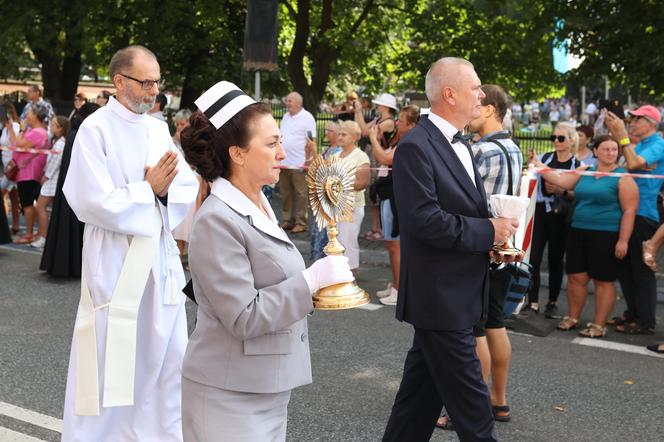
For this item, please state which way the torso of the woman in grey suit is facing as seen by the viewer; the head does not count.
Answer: to the viewer's right

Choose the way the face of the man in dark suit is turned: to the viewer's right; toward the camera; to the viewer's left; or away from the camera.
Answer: to the viewer's right

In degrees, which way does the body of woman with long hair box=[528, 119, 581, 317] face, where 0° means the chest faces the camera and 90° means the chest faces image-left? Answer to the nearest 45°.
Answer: approximately 45°

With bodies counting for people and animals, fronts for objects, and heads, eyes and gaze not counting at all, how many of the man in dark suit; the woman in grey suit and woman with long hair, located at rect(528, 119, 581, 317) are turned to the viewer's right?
2

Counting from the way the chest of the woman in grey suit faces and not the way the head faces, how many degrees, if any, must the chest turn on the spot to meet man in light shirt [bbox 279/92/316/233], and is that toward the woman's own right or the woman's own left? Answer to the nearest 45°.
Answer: approximately 90° to the woman's own left

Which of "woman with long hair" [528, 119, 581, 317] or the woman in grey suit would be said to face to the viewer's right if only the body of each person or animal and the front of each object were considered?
the woman in grey suit

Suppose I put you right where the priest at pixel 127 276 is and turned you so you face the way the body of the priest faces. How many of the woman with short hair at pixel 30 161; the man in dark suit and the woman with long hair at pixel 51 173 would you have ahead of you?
1

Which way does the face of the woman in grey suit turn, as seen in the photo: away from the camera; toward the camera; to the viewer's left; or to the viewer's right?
to the viewer's right

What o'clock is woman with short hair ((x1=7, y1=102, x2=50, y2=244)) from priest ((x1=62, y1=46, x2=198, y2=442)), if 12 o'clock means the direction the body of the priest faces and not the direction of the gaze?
The woman with short hair is roughly at 7 o'clock from the priest.

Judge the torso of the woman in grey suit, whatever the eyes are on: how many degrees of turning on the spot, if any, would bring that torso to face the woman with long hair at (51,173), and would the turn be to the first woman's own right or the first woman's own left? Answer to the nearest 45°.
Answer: approximately 90° to the first woman's own left

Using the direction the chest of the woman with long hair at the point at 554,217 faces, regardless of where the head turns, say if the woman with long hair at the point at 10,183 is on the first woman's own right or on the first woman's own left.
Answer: on the first woman's own right

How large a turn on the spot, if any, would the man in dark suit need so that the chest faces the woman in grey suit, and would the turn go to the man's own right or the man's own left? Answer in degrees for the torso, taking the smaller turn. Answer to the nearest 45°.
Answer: approximately 135° to the man's own right

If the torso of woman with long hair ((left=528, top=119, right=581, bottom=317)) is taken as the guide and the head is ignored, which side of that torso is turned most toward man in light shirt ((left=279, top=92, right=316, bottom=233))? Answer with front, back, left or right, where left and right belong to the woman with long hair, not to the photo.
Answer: right

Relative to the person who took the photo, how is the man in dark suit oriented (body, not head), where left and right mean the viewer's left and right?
facing to the right of the viewer

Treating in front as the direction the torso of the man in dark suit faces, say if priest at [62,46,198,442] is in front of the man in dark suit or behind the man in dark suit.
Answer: behind
